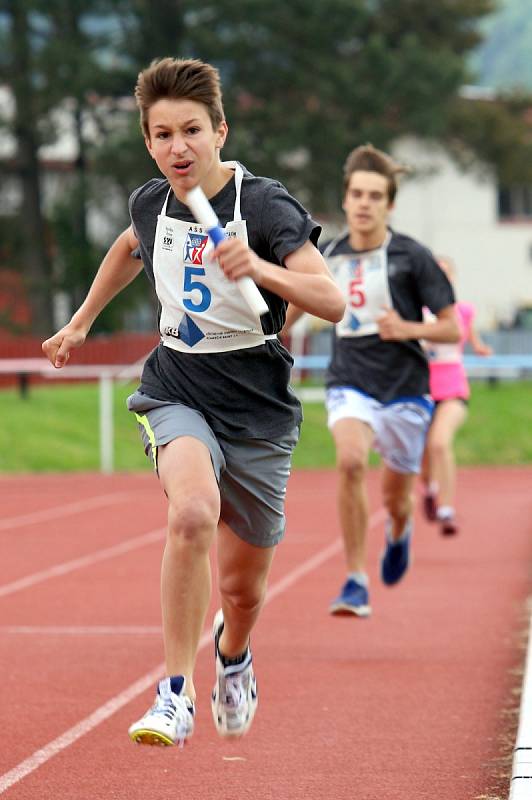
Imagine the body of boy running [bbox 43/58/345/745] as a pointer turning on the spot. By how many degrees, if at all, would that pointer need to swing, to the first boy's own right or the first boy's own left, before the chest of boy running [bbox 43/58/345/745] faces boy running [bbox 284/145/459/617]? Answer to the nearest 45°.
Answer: approximately 180°

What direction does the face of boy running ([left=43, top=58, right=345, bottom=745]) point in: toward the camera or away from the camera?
toward the camera

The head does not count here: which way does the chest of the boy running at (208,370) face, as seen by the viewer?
toward the camera

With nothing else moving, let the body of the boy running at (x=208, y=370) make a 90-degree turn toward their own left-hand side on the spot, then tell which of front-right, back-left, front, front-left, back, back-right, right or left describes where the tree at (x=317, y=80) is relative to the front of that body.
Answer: left

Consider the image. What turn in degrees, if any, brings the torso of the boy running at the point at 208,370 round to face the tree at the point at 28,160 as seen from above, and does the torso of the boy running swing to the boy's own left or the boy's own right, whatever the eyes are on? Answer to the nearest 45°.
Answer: approximately 180°

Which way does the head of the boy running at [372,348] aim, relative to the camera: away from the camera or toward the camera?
toward the camera
